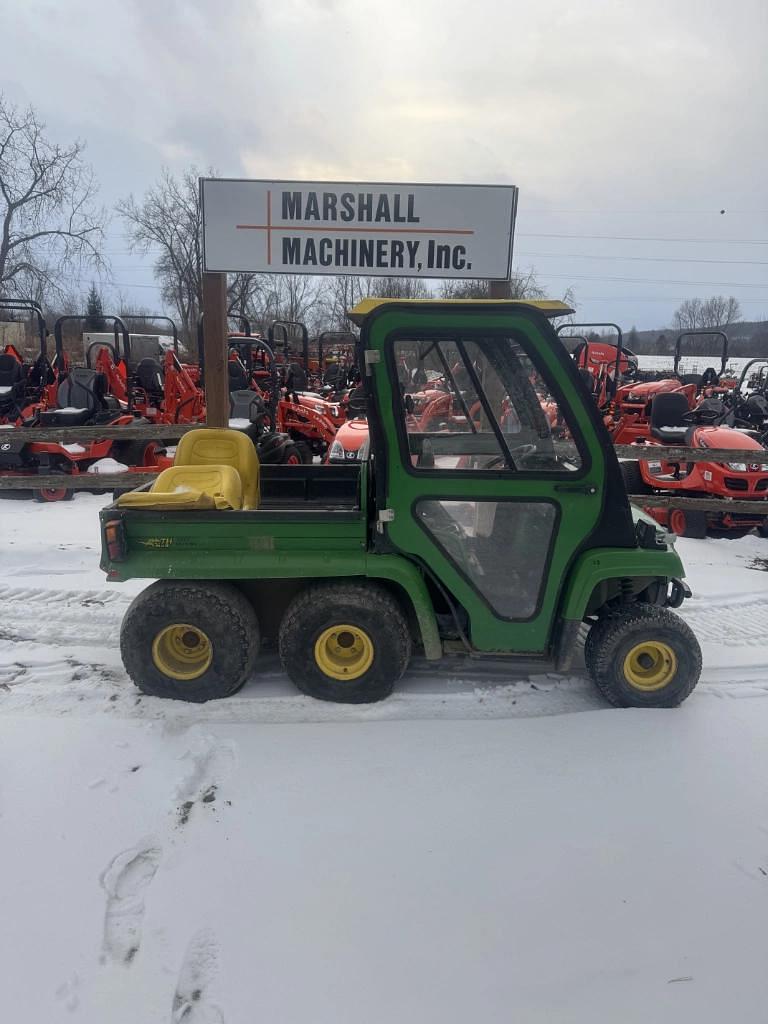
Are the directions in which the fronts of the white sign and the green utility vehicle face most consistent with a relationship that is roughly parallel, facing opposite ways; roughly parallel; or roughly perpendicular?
roughly perpendicular

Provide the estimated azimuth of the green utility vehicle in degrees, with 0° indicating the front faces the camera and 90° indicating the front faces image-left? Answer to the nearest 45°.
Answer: approximately 270°

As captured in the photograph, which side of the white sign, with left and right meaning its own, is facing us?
front

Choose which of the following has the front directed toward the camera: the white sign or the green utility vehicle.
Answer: the white sign

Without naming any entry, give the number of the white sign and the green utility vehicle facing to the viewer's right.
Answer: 1
